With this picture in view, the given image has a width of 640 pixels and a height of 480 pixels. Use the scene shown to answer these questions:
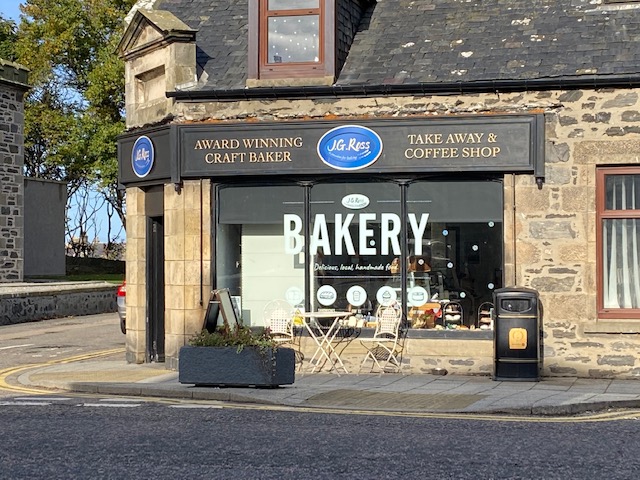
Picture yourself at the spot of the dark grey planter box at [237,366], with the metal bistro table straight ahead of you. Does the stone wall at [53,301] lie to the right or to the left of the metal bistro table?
left

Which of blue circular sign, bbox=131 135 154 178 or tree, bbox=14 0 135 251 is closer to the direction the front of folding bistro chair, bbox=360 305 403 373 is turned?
the blue circular sign

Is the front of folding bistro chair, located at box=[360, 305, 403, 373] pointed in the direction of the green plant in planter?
yes

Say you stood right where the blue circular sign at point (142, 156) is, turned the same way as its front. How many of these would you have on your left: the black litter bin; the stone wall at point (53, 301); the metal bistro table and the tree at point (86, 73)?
2

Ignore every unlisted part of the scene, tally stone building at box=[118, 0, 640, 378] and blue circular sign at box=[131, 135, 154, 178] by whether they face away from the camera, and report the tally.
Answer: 0

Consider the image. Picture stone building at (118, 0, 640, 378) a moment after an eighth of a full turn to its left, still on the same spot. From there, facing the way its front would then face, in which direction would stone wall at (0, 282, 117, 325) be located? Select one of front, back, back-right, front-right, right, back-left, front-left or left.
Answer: back

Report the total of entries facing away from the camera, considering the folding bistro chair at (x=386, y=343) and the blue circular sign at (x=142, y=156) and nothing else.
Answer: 0

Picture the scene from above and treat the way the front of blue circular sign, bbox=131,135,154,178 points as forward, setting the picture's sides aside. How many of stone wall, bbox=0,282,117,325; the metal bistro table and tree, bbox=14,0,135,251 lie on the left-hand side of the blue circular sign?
1

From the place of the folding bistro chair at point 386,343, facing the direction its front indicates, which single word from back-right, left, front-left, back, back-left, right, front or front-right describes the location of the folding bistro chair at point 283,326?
front-right

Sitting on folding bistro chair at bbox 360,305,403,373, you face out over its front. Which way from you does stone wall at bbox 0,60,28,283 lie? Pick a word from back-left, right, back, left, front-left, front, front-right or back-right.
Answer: right

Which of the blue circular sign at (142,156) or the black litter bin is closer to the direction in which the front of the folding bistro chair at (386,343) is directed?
the blue circular sign

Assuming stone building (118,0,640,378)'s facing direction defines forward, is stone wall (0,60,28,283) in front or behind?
behind

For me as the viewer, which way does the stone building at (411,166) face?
facing the viewer

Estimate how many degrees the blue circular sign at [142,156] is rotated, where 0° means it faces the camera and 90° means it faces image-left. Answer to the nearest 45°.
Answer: approximately 45°

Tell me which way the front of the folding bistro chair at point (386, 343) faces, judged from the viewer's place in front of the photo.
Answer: facing the viewer and to the left of the viewer
